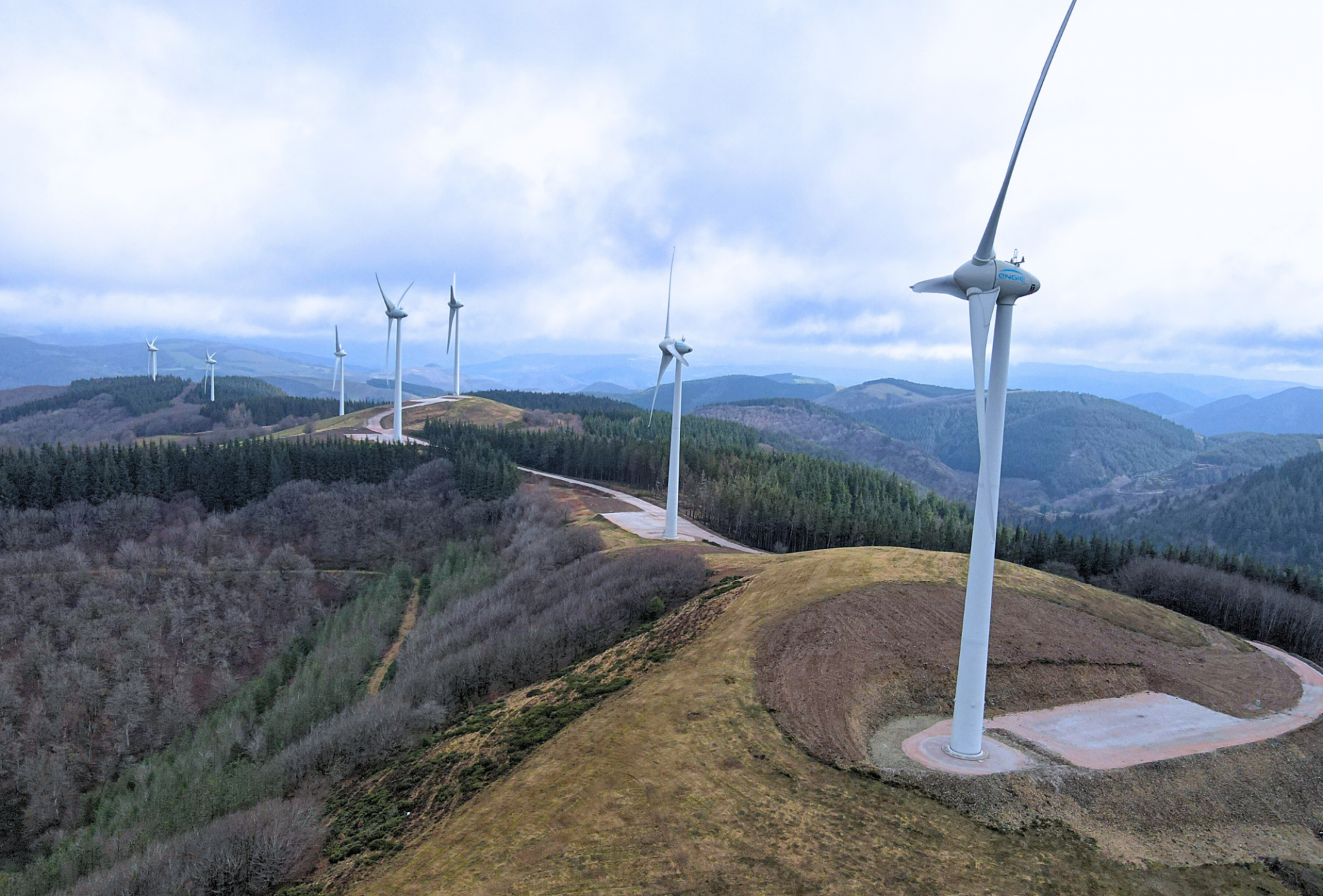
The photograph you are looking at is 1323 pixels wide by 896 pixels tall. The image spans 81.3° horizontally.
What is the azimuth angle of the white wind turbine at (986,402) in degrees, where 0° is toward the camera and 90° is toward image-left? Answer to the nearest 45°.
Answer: approximately 45°
